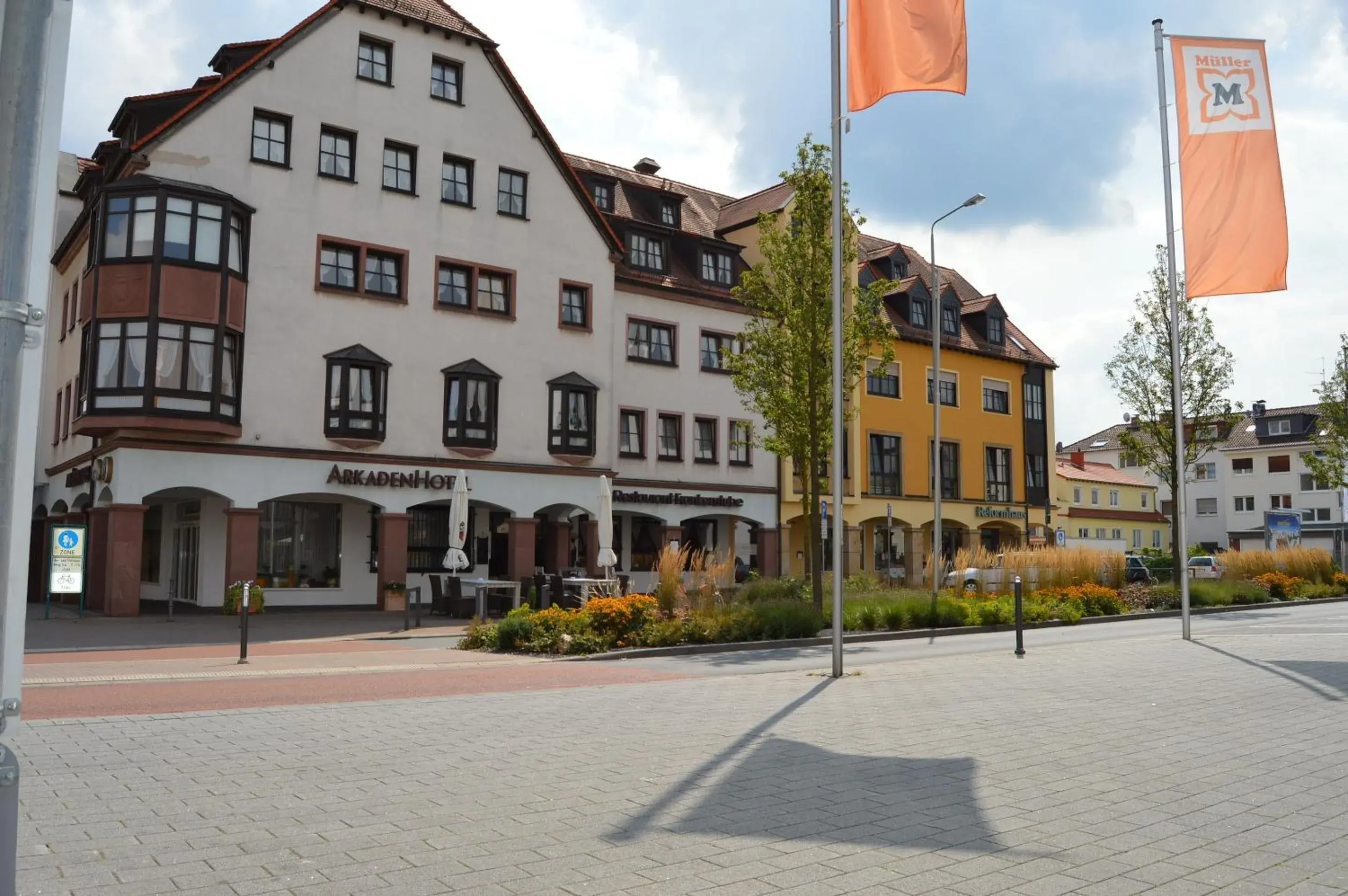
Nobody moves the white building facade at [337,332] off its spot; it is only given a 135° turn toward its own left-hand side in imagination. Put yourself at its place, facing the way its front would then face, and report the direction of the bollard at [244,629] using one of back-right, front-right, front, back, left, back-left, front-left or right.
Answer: back

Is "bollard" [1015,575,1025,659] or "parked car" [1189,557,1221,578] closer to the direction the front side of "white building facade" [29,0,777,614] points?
the bollard

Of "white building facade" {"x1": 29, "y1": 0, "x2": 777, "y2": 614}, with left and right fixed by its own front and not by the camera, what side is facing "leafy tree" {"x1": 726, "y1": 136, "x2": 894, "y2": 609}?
front

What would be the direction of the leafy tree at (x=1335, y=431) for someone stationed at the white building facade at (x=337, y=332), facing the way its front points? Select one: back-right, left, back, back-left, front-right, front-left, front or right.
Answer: front-left

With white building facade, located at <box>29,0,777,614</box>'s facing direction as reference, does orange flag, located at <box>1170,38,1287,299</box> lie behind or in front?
in front

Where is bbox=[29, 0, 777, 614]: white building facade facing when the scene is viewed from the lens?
facing the viewer and to the right of the viewer

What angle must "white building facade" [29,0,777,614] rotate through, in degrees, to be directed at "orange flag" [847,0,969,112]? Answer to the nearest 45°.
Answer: approximately 45° to its right

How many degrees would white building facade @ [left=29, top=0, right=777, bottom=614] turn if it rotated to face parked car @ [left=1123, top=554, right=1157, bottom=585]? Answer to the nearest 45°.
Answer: approximately 45° to its left

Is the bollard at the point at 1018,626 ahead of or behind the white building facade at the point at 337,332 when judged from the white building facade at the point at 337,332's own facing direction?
ahead

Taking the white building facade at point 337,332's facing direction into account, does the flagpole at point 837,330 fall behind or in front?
in front
